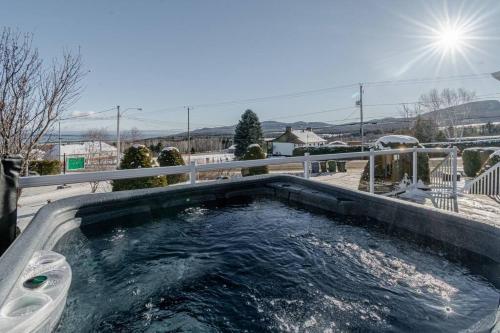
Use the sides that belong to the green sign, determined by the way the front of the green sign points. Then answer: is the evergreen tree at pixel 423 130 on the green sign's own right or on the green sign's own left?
on the green sign's own left

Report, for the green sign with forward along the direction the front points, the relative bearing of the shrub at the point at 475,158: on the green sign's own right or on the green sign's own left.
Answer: on the green sign's own left

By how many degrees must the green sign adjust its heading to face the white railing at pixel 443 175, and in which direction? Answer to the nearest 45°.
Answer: approximately 45° to its left

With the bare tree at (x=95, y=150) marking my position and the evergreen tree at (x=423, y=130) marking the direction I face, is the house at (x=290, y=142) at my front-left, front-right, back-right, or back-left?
front-left

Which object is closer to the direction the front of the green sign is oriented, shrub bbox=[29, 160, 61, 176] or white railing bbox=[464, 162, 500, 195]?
the white railing

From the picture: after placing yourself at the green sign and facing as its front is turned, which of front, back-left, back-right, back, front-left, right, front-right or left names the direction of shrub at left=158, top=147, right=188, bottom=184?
front-left

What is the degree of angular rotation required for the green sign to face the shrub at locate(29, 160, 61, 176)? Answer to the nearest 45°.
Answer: approximately 135° to its right

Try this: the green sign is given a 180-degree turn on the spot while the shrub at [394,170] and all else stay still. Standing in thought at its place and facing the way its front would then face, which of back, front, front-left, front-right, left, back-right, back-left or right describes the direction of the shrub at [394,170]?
back-right

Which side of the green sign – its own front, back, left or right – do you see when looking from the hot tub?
front

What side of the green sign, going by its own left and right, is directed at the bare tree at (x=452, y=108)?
left

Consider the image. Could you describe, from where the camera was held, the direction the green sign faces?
facing the viewer

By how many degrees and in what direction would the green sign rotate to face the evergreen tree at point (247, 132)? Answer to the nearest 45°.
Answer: approximately 135° to its left
